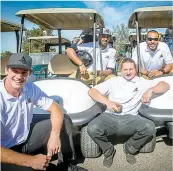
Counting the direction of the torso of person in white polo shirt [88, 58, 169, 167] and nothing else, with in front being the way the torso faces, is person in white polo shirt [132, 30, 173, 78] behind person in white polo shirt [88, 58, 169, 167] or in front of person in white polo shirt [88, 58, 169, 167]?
behind

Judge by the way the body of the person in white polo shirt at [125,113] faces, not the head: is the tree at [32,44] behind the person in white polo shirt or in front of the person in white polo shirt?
behind

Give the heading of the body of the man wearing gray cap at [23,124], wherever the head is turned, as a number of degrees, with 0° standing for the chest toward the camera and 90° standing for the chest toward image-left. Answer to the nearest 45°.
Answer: approximately 315°

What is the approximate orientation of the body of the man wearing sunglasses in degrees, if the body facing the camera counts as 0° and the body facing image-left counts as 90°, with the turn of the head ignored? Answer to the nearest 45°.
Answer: approximately 0°

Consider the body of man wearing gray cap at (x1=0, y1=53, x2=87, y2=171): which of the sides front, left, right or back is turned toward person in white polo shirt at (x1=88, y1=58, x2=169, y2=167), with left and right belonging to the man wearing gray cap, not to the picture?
left

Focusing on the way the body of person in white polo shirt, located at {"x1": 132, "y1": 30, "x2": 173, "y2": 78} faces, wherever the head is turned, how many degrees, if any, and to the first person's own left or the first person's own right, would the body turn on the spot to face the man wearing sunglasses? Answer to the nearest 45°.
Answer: approximately 90° to the first person's own right

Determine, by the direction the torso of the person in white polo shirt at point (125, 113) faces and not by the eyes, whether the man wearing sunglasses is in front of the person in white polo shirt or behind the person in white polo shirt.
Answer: behind

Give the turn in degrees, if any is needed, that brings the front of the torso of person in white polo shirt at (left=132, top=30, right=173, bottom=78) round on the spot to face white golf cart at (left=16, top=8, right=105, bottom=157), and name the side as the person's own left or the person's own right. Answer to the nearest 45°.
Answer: approximately 45° to the person's own right

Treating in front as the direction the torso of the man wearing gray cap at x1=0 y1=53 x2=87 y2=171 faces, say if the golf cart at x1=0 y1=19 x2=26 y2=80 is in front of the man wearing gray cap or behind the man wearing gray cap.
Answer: behind
